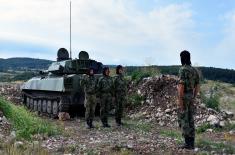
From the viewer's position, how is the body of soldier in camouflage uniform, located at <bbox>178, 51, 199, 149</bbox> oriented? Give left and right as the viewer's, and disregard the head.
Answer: facing away from the viewer and to the left of the viewer

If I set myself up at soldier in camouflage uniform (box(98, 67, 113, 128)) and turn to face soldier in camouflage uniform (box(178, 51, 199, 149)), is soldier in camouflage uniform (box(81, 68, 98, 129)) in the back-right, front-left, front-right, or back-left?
back-right

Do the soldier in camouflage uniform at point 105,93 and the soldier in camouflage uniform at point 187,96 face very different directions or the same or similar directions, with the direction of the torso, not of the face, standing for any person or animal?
very different directions

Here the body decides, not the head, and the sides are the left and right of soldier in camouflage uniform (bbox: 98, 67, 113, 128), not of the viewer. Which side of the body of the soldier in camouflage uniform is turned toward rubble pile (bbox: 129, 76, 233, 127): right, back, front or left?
left
